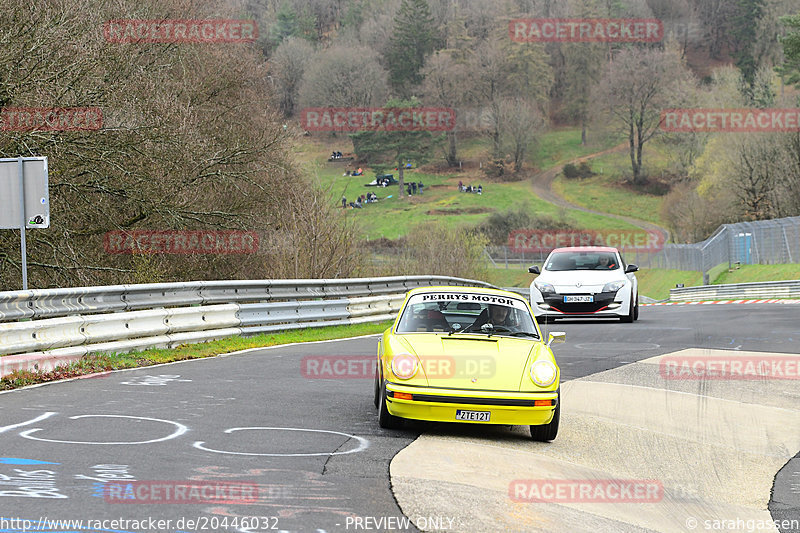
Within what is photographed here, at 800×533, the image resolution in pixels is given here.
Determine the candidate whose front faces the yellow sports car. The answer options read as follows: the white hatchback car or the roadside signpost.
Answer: the white hatchback car

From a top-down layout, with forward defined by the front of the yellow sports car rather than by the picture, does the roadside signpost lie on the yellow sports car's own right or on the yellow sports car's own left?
on the yellow sports car's own right

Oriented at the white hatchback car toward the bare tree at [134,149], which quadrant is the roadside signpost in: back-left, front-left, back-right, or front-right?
front-left

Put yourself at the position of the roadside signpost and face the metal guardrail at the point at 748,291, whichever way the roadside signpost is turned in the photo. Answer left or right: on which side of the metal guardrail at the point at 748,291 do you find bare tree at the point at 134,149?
left

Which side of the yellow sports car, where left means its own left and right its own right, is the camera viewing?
front

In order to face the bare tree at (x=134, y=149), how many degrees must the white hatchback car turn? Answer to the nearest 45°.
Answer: approximately 90° to its right

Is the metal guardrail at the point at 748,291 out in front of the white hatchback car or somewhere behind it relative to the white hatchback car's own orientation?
behind

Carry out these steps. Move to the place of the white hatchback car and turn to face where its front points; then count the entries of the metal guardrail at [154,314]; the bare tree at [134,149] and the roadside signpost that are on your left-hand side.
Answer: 0

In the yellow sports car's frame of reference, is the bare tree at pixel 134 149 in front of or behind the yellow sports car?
behind

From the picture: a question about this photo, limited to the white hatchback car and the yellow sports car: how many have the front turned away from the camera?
0

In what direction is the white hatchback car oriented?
toward the camera
